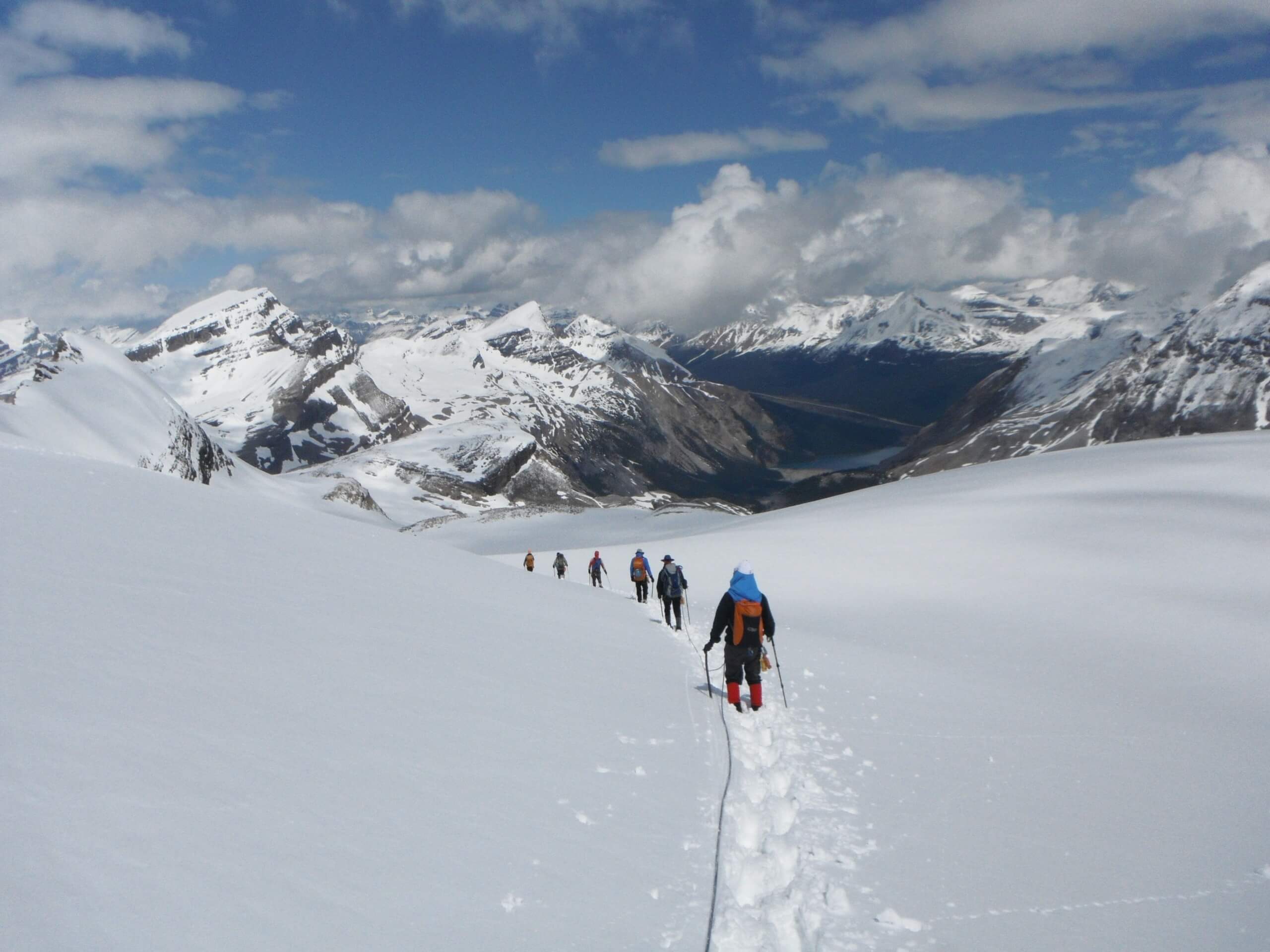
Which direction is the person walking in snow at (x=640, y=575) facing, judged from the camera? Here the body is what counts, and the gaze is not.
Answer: away from the camera

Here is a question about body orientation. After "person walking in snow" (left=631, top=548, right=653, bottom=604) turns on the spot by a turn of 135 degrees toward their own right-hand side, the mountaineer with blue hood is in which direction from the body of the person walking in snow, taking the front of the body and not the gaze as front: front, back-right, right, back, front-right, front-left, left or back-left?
front-right

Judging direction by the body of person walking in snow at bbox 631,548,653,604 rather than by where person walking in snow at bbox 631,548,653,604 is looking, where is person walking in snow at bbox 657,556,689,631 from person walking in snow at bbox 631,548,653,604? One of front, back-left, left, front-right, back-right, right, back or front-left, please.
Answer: back

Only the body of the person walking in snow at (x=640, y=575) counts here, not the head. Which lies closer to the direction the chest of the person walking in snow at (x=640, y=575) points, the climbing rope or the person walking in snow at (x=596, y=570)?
the person walking in snow

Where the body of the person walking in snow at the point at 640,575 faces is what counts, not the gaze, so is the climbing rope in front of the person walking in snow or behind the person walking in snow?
behind

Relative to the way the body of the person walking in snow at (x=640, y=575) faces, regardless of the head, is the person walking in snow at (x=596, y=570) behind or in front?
in front
